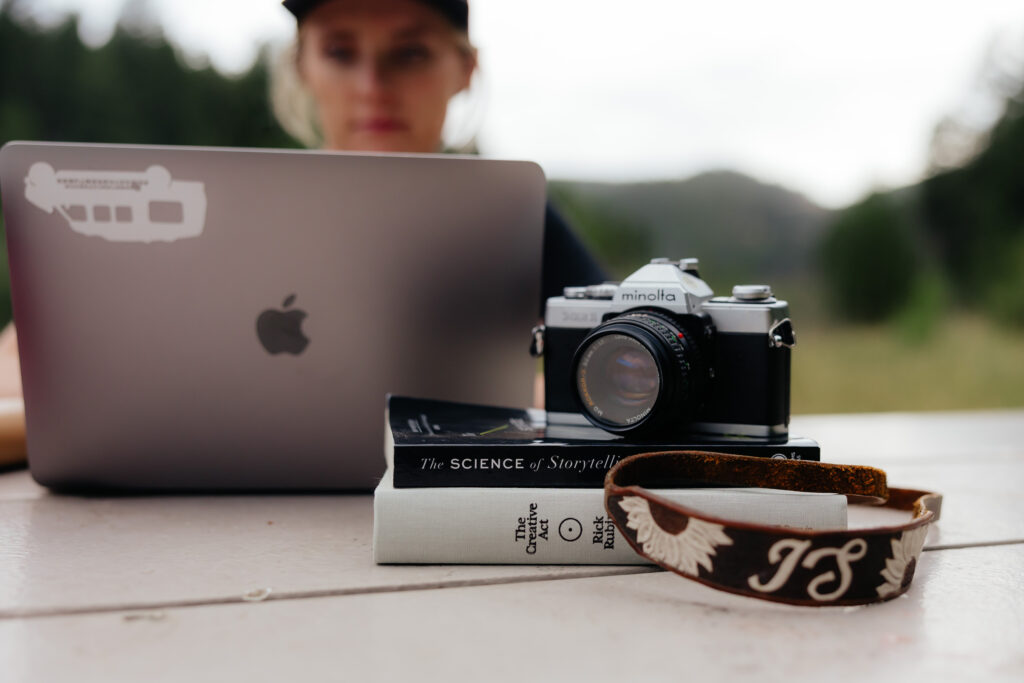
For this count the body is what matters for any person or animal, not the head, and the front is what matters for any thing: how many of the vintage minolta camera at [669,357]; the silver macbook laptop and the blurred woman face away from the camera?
1

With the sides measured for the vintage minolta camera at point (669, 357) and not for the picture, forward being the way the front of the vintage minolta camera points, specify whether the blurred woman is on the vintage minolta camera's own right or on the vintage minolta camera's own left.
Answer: on the vintage minolta camera's own right

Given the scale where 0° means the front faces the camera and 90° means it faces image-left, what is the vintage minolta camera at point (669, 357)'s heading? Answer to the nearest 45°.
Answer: approximately 45°

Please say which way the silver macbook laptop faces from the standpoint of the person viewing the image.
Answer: facing away from the viewer

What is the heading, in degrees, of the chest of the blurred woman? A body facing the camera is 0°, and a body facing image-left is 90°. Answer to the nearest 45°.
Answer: approximately 0°

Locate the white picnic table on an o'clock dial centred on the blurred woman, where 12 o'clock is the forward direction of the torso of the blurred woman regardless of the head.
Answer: The white picnic table is roughly at 12 o'clock from the blurred woman.

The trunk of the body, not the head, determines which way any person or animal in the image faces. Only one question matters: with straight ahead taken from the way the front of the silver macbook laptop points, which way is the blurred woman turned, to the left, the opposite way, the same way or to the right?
the opposite way

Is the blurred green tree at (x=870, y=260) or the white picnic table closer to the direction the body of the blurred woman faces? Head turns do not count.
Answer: the white picnic table

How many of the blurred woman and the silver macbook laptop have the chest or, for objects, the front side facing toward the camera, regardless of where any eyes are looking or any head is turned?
1
